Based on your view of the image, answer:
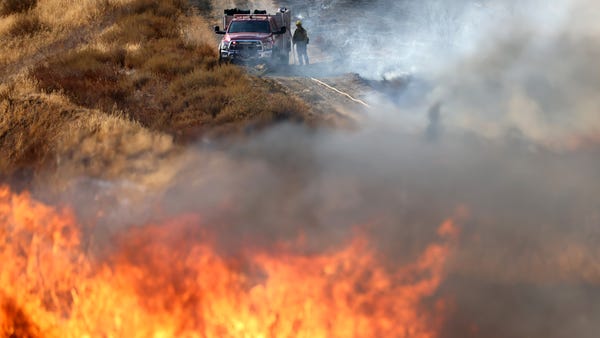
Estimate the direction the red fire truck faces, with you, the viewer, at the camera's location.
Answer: facing the viewer

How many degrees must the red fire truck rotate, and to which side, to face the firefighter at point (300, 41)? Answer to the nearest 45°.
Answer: approximately 135° to its left
